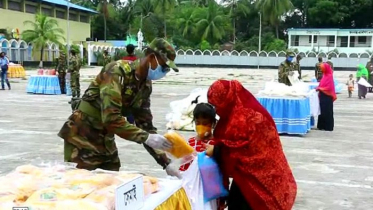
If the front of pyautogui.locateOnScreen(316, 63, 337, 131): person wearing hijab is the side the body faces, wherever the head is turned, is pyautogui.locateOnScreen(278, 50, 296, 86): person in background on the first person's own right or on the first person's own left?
on the first person's own right

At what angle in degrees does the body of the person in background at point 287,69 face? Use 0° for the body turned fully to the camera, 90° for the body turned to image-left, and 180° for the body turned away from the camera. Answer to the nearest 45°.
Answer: approximately 315°

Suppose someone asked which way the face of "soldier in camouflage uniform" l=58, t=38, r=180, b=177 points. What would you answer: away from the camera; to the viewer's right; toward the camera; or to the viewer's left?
to the viewer's right

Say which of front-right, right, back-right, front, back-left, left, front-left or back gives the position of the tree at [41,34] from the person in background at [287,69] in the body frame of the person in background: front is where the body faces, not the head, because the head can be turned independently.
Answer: back

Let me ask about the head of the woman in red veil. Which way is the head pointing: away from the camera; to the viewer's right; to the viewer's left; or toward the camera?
to the viewer's left
